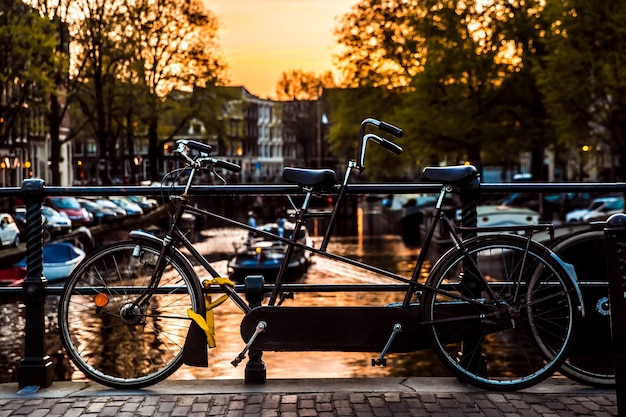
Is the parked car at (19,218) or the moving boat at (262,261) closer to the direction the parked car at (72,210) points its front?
the moving boat

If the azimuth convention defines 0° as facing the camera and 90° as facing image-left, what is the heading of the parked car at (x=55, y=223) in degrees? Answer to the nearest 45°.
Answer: approximately 315°

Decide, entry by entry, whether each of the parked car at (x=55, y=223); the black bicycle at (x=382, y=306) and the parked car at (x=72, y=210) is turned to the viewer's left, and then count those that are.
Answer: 1

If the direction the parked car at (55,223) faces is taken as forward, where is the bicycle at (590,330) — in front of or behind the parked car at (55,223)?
in front

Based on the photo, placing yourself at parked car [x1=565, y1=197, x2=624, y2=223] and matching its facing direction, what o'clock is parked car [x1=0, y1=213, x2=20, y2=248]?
parked car [x1=0, y1=213, x2=20, y2=248] is roughly at 12 o'clock from parked car [x1=565, y1=197, x2=624, y2=223].

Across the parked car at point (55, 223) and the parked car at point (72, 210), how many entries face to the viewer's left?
0

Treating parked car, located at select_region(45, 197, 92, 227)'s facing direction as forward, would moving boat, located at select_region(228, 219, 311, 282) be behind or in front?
in front

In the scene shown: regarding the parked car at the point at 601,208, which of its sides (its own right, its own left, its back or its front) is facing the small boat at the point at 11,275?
front

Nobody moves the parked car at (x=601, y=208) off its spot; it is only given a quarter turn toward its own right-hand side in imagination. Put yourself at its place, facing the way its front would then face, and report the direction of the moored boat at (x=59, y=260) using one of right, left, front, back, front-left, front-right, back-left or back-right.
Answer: left

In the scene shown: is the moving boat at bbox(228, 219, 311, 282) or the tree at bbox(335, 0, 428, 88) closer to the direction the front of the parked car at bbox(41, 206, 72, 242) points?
the moving boat

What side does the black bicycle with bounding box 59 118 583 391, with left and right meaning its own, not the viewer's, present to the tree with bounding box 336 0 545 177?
right

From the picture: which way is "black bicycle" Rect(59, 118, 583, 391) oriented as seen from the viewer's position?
to the viewer's left

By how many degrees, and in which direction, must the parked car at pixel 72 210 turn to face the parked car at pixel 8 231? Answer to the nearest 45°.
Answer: approximately 45° to its right

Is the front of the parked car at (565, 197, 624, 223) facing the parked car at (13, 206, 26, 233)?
yes
